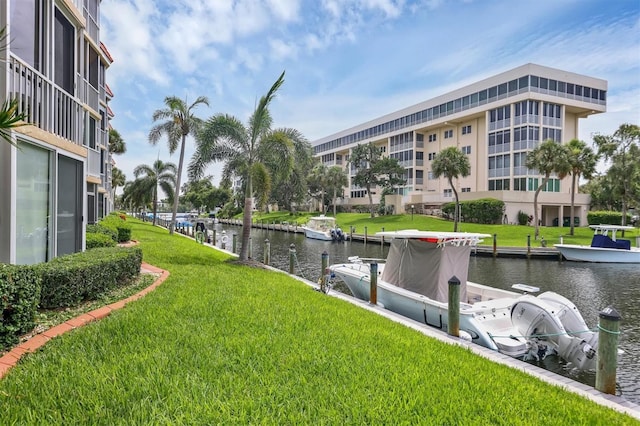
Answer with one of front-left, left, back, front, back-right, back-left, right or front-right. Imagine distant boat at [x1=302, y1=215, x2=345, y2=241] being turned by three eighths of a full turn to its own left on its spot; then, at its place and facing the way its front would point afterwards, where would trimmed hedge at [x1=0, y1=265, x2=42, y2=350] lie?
front

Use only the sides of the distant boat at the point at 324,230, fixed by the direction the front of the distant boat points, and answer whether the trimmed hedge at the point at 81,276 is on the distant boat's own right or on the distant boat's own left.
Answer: on the distant boat's own left

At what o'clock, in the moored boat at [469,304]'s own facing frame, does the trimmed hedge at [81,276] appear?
The trimmed hedge is roughly at 9 o'clock from the moored boat.

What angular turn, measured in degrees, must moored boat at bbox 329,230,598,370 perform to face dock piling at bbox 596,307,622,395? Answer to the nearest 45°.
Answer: approximately 180°

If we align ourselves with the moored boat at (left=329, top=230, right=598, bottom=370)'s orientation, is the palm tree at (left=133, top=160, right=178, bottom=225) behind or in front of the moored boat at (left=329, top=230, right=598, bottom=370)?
in front

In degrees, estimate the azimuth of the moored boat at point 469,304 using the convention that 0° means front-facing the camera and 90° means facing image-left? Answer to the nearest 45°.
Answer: approximately 135°

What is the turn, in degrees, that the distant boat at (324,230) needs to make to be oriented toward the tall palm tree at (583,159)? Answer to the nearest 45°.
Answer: approximately 135° to its right

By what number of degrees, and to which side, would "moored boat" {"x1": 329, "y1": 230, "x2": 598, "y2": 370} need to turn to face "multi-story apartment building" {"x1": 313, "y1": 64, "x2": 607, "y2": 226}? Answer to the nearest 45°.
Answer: approximately 45° to its right

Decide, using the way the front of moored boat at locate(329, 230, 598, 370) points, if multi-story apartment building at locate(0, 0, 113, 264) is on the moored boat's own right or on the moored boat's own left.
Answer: on the moored boat's own left

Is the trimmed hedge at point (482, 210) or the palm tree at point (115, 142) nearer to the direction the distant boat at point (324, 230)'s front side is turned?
the palm tree

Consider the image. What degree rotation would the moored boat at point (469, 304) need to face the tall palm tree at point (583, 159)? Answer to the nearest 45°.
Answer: approximately 45° to its right

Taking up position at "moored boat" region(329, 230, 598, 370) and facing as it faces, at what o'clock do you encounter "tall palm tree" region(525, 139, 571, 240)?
The tall palm tree is roughly at 2 o'clock from the moored boat.

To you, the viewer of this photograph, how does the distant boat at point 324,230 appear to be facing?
facing away from the viewer and to the left of the viewer

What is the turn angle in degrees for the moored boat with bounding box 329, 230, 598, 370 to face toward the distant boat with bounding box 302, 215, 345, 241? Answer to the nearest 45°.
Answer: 0° — it already faces it

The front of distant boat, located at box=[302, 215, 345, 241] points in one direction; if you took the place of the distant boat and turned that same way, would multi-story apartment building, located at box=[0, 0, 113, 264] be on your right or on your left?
on your left
